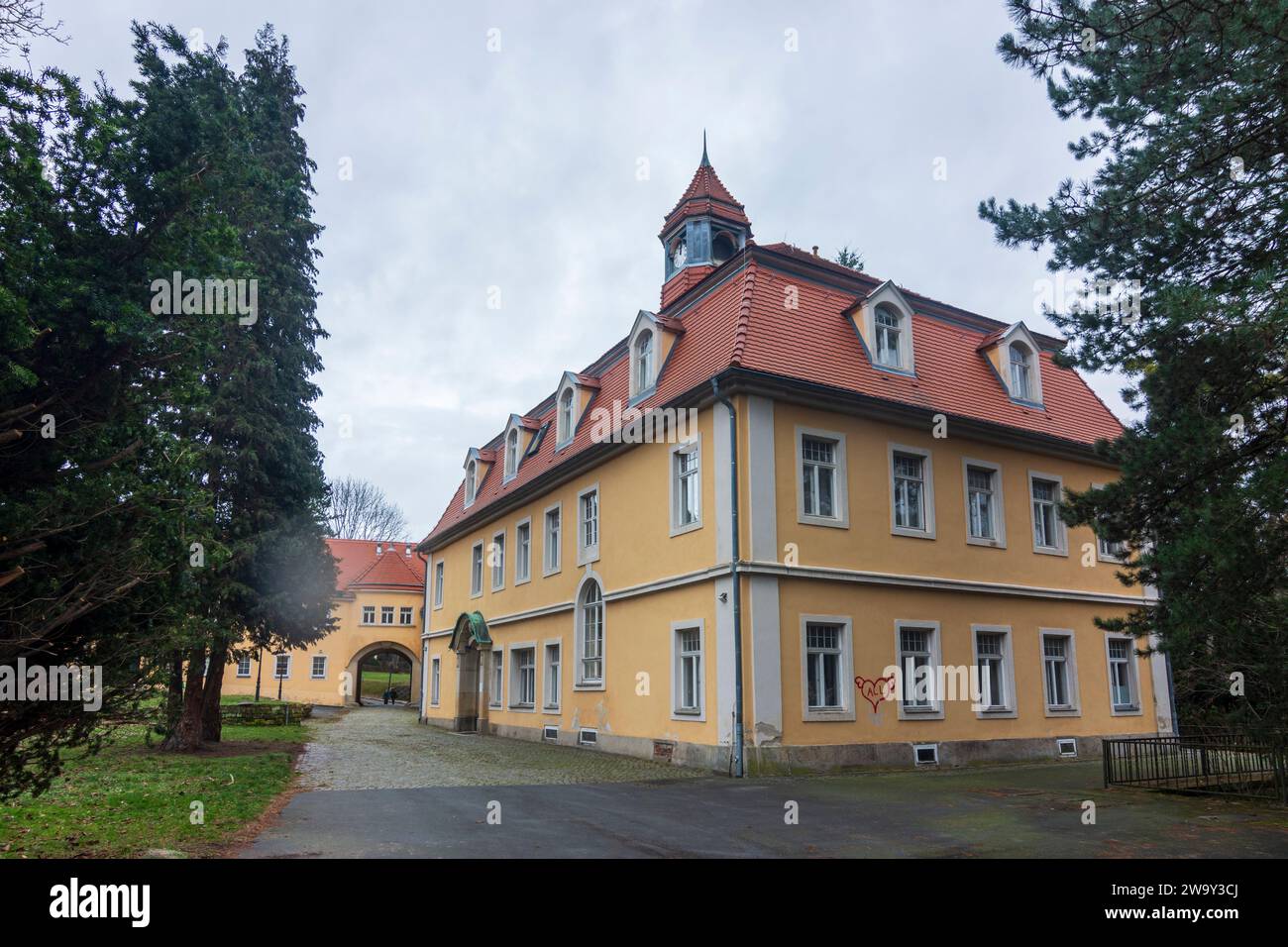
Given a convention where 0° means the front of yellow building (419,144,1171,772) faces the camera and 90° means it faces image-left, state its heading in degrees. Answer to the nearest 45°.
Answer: approximately 45°

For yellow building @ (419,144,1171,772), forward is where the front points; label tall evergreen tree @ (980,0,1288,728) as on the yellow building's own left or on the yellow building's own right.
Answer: on the yellow building's own left

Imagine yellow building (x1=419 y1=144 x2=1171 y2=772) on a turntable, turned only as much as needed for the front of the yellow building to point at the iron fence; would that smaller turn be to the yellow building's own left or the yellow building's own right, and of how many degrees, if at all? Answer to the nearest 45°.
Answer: approximately 90° to the yellow building's own left
